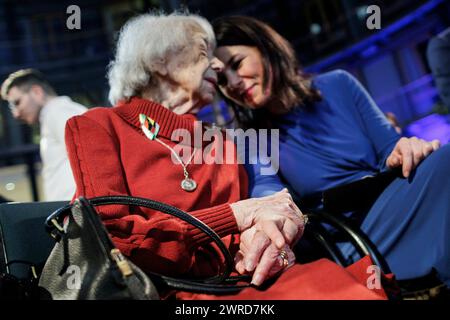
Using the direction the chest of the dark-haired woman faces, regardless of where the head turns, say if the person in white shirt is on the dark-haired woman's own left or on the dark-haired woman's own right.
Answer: on the dark-haired woman's own right

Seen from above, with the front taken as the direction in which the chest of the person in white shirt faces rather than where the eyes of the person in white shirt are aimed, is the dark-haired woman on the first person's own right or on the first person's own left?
on the first person's own left

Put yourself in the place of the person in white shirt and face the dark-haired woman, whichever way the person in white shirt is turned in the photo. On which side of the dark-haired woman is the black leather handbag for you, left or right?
right

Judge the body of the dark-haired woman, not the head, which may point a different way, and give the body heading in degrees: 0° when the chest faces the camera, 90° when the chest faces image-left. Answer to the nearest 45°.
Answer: approximately 45°

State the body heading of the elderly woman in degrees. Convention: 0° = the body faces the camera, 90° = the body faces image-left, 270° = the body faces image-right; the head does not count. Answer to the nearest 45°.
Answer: approximately 315°

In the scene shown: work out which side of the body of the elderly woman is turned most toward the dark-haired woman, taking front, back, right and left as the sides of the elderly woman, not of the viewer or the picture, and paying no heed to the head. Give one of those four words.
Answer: left

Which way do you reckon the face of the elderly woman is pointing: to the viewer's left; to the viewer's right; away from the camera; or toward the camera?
to the viewer's right

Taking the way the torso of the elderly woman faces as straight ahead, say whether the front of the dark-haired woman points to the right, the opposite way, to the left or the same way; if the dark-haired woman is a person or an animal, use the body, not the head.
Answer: to the right
